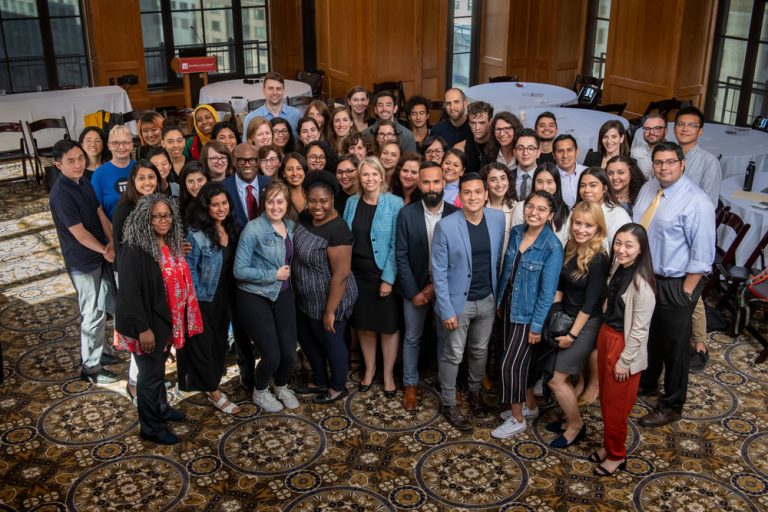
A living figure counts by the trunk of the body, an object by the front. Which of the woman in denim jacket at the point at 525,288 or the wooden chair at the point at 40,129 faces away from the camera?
the wooden chair

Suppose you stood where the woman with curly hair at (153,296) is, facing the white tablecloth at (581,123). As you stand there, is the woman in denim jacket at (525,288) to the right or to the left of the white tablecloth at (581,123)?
right

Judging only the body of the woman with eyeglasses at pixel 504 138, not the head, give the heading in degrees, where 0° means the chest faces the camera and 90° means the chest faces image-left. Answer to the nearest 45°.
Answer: approximately 0°

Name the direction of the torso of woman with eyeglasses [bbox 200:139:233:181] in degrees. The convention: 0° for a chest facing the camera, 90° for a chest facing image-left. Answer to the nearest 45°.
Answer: approximately 0°

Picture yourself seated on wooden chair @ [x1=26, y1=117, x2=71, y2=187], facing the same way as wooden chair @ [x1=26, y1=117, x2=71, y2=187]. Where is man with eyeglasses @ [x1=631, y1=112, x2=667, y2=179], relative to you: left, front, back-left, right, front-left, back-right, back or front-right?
back-right
